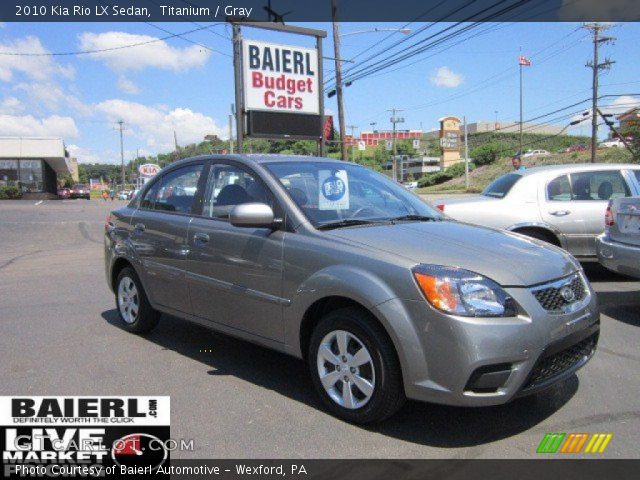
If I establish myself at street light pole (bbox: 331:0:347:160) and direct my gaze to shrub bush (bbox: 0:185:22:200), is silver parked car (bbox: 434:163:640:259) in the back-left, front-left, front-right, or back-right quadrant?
back-left

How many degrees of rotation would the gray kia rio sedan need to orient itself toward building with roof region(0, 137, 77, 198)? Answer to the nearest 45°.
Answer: approximately 180°

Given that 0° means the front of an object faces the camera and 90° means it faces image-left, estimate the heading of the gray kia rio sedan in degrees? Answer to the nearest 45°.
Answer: approximately 315°
